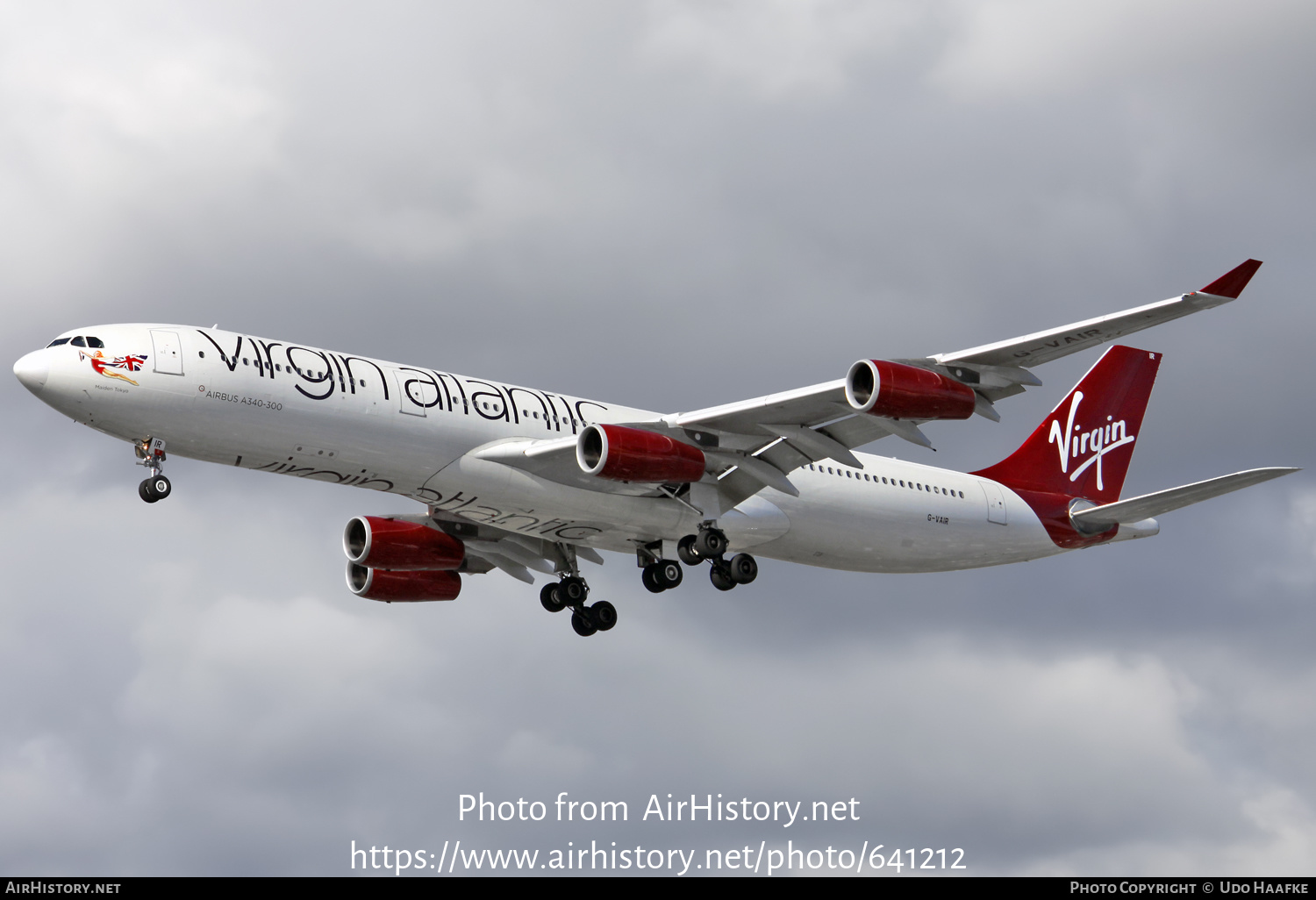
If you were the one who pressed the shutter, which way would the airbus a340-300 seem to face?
facing the viewer and to the left of the viewer
